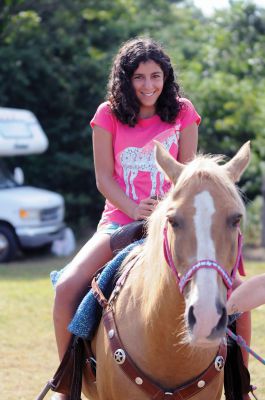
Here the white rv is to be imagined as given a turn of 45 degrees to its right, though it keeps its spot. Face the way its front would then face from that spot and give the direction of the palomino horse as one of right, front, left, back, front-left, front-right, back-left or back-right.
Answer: front

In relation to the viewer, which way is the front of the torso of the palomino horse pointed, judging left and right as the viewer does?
facing the viewer

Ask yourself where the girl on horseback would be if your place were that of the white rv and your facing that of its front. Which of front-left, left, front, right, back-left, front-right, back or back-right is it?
front-right

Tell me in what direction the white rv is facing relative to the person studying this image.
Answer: facing the viewer and to the right of the viewer
